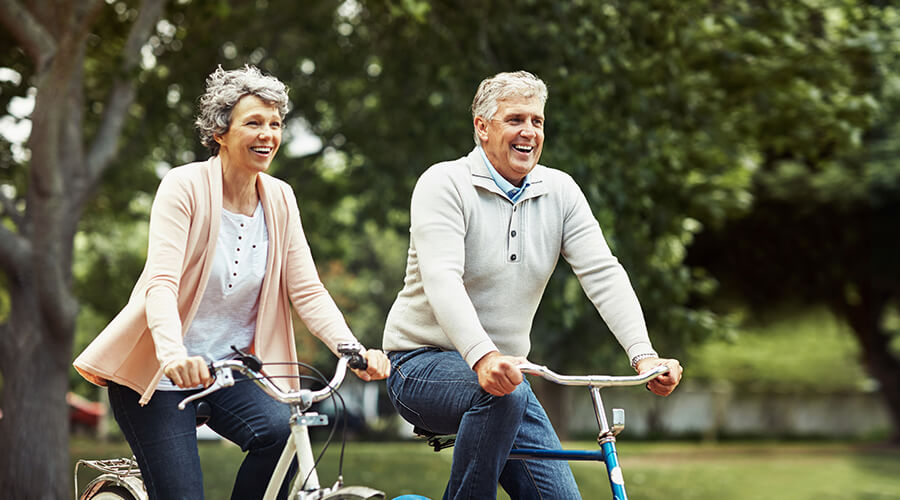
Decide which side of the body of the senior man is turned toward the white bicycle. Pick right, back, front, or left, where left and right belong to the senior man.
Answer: right

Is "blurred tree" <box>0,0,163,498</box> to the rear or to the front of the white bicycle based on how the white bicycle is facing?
to the rear

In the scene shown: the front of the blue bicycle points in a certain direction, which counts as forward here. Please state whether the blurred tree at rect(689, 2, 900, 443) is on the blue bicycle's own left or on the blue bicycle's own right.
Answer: on the blue bicycle's own left

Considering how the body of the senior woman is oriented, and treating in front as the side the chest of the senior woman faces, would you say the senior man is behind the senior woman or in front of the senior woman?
in front

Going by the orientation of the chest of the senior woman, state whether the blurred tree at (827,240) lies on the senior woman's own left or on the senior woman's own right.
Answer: on the senior woman's own left

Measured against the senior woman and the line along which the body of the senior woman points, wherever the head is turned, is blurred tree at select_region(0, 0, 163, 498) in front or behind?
behind

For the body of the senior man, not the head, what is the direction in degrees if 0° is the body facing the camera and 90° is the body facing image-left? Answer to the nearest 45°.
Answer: approximately 315°

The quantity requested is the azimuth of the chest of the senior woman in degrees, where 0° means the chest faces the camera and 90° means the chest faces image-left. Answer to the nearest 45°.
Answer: approximately 315°

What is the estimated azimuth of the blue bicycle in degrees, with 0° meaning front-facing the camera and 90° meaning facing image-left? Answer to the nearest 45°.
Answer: approximately 315°

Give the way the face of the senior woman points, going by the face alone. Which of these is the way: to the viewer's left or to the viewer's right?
to the viewer's right

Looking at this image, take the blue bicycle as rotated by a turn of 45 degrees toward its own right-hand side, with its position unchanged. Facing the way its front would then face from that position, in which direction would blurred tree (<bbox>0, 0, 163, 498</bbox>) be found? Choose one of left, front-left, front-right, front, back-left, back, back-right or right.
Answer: back-right

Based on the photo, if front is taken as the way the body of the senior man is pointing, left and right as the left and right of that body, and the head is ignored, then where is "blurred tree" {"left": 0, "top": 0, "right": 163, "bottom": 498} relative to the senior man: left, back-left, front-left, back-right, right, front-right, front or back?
back

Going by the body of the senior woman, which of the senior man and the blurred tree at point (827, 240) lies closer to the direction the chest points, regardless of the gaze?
the senior man

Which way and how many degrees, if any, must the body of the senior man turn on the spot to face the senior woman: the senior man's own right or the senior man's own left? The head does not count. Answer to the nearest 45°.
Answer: approximately 135° to the senior man's own right
